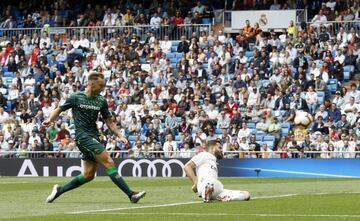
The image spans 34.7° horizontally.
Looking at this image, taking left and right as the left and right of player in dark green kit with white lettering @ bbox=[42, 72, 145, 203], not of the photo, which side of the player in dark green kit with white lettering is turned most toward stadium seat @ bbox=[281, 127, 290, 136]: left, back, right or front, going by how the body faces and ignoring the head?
left

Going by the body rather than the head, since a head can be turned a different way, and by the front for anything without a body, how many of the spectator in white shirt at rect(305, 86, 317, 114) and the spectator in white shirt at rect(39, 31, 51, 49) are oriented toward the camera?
2

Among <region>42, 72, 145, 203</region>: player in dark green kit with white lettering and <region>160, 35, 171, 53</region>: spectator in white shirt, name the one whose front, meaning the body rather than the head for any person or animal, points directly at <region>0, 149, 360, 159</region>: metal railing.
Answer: the spectator in white shirt

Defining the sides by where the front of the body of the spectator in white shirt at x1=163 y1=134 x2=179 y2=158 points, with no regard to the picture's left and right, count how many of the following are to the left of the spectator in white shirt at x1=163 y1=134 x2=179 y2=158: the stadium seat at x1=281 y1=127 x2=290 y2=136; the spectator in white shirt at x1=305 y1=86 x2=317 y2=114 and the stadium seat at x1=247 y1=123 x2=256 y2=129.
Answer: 3

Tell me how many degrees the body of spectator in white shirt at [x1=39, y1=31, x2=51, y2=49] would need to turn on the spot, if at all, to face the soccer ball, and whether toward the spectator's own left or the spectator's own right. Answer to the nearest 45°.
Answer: approximately 45° to the spectator's own left
